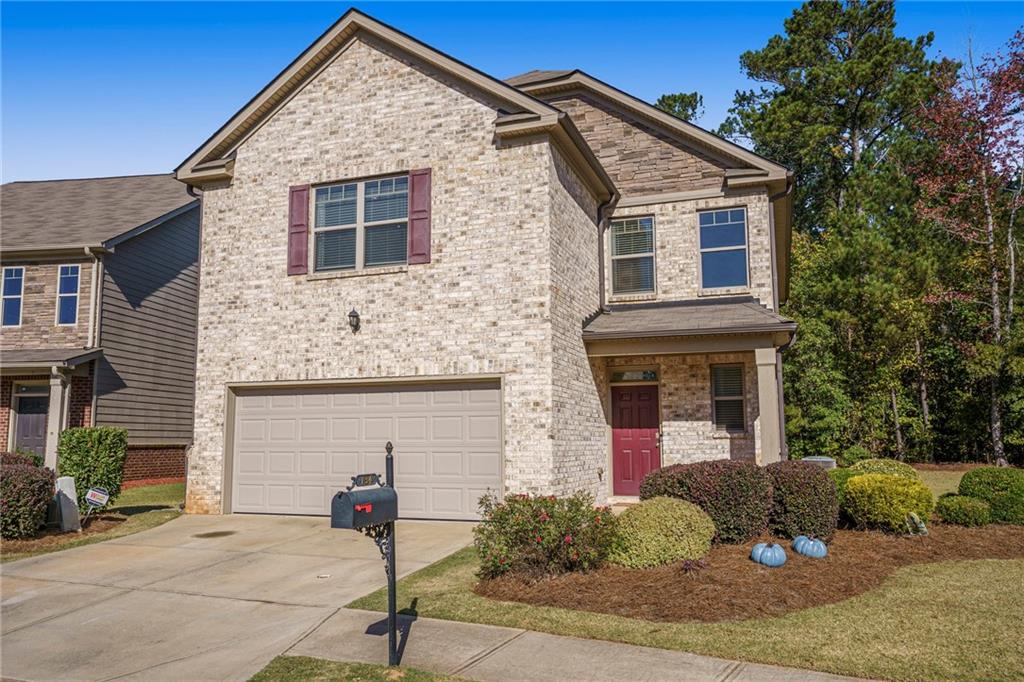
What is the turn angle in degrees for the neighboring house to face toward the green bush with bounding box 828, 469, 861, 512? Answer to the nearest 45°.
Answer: approximately 90° to its left

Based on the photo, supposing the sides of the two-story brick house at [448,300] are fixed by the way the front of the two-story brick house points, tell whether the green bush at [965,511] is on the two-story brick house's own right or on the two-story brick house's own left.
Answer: on the two-story brick house's own left

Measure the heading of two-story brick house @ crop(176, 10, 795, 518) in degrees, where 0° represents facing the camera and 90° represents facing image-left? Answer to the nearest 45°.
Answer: approximately 0°

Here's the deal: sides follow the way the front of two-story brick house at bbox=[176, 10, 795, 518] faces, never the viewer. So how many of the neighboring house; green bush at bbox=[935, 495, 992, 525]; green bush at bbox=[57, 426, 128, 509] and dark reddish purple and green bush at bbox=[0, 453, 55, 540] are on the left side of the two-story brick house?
1

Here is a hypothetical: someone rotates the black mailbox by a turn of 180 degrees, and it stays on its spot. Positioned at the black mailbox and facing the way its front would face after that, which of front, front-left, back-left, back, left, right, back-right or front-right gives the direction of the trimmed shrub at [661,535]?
front

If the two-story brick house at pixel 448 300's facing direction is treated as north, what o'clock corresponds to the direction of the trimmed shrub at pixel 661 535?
The trimmed shrub is roughly at 11 o'clock from the two-story brick house.

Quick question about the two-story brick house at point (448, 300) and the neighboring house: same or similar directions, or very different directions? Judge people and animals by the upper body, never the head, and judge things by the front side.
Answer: same or similar directions

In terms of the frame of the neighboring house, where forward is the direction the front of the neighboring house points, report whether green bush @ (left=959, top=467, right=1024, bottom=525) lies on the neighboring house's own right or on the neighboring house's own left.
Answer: on the neighboring house's own left

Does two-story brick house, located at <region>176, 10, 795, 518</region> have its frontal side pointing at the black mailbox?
yes

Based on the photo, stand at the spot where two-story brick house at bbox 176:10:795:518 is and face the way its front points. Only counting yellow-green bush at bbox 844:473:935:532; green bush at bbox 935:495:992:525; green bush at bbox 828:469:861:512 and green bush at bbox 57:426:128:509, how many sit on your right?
1

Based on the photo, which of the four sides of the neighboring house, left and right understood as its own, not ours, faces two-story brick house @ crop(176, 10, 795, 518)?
left

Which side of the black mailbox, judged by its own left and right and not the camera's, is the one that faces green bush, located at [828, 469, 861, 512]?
back

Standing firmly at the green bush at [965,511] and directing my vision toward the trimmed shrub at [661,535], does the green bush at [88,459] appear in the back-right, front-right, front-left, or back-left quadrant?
front-right

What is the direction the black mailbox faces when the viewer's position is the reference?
facing the viewer and to the left of the viewer

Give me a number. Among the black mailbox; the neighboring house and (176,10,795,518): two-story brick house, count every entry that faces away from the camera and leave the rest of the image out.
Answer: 0

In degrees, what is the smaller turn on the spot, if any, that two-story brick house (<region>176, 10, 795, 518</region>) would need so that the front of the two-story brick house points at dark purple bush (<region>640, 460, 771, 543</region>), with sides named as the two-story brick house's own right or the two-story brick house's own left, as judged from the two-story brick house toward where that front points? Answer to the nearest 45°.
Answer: approximately 45° to the two-story brick house's own left

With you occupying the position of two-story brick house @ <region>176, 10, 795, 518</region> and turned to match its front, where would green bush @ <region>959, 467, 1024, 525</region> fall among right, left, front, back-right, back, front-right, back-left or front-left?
left

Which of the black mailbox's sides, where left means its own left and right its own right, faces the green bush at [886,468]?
back
